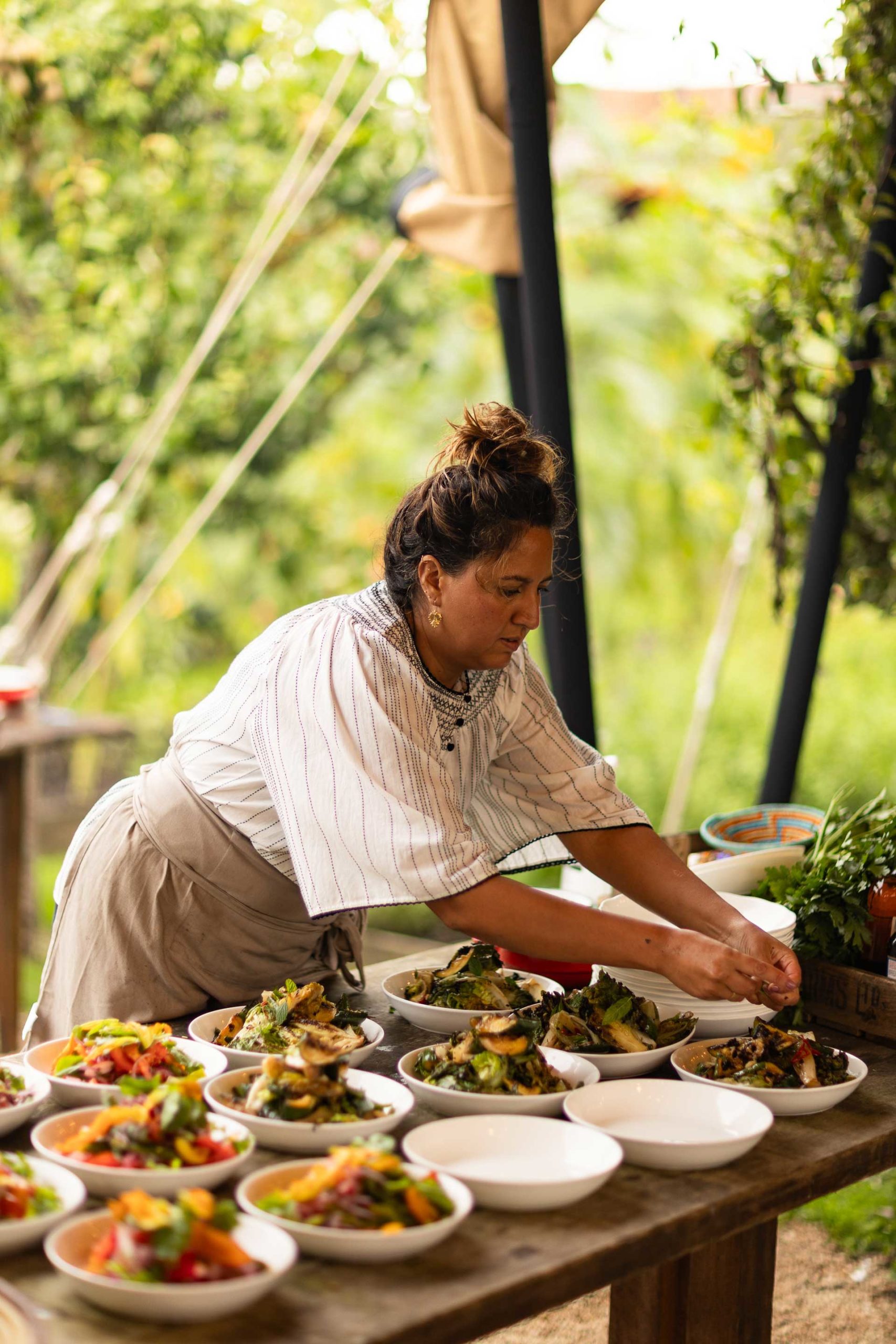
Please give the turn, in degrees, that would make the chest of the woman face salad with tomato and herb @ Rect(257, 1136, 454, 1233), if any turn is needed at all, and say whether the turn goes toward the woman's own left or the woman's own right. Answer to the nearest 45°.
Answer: approximately 45° to the woman's own right

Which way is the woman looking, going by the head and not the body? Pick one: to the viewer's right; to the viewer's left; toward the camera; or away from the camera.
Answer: to the viewer's right

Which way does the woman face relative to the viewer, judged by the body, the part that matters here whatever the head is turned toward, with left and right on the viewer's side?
facing the viewer and to the right of the viewer

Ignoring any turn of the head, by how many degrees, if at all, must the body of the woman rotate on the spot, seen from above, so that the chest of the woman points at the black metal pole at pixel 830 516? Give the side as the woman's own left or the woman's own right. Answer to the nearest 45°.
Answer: approximately 90° to the woman's own left

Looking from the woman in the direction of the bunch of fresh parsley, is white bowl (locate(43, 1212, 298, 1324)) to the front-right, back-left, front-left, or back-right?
back-right

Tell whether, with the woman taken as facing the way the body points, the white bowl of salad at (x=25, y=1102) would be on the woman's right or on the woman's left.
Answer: on the woman's right

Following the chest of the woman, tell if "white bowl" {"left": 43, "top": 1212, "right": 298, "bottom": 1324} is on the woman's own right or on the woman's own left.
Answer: on the woman's own right

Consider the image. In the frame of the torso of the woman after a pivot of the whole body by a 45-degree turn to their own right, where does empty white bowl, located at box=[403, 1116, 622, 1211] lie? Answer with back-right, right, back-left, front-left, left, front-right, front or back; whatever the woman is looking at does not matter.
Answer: front
